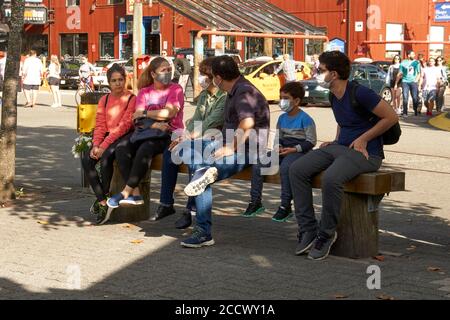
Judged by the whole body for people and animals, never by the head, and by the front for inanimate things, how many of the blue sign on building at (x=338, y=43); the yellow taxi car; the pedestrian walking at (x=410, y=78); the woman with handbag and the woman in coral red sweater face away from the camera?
0

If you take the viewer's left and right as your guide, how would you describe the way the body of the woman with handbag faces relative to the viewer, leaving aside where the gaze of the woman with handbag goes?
facing the viewer and to the left of the viewer

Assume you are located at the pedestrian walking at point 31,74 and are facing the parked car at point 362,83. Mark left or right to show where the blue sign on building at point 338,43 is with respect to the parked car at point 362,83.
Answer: left

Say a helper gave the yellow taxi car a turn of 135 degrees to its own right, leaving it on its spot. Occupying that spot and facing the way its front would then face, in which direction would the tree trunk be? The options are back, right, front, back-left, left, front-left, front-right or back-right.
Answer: back

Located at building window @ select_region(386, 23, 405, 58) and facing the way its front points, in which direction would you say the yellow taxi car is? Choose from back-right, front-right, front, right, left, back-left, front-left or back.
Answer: front

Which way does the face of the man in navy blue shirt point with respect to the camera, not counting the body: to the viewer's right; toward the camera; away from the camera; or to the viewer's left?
to the viewer's left

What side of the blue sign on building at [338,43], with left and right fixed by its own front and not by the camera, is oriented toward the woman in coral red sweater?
front

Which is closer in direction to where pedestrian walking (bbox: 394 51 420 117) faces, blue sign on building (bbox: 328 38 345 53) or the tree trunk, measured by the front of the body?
the tree trunk

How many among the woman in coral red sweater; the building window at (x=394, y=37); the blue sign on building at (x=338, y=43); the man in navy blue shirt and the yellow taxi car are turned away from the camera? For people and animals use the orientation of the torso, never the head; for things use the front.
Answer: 0

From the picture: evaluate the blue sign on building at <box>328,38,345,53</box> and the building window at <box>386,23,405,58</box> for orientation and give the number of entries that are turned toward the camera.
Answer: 2

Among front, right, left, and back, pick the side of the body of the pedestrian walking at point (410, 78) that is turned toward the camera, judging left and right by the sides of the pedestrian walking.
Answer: front

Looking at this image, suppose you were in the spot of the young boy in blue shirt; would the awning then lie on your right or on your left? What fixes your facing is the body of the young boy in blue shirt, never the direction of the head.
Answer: on your right

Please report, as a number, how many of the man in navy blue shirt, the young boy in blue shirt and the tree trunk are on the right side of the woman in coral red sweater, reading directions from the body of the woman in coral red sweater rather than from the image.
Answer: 1

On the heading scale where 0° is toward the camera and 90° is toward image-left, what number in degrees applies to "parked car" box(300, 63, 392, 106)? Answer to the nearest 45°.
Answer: approximately 45°

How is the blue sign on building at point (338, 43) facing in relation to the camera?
toward the camera
